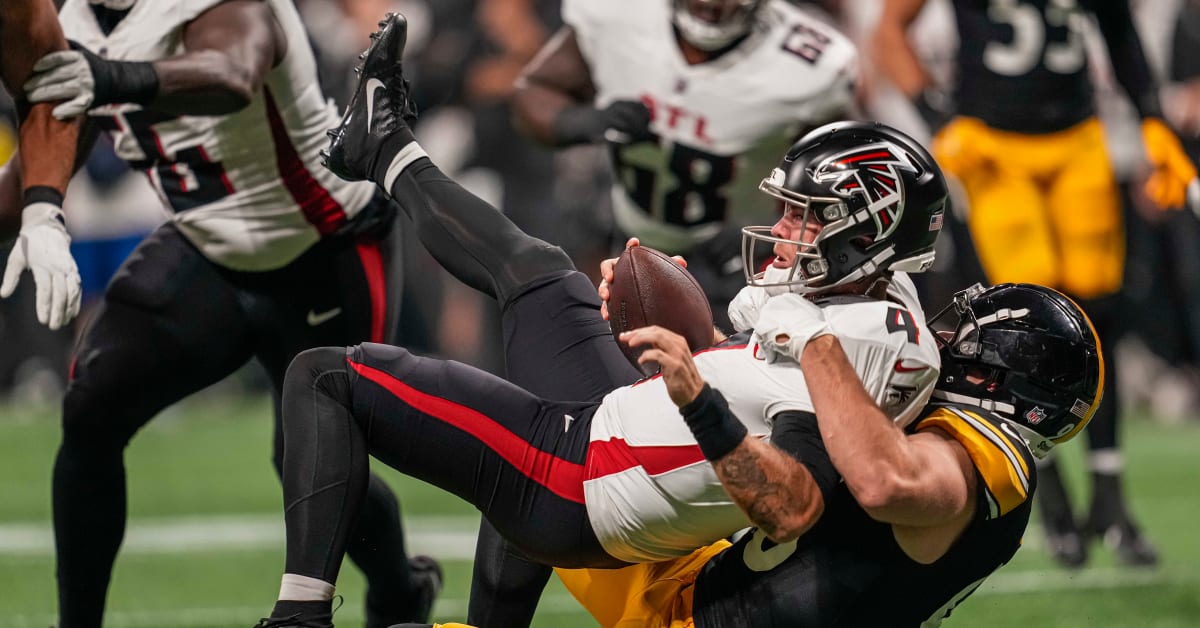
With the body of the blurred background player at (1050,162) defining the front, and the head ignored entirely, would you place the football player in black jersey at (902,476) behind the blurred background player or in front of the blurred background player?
in front

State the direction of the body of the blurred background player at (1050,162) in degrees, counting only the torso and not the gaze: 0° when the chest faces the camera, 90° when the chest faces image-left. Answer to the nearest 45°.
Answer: approximately 0°

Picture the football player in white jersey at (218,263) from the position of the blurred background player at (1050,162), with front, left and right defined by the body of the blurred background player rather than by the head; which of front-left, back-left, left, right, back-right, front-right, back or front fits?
front-right

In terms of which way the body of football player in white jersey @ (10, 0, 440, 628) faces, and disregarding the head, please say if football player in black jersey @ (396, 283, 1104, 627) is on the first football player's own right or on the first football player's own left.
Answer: on the first football player's own left

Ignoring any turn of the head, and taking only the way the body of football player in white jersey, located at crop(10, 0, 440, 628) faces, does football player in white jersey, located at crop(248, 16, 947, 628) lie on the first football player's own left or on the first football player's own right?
on the first football player's own left

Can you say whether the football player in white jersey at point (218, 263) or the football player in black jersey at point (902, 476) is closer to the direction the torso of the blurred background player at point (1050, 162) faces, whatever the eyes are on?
the football player in black jersey

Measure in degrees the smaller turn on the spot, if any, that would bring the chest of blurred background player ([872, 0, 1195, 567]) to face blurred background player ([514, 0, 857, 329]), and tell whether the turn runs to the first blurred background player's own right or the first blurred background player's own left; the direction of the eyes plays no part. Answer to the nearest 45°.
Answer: approximately 45° to the first blurred background player's own right
